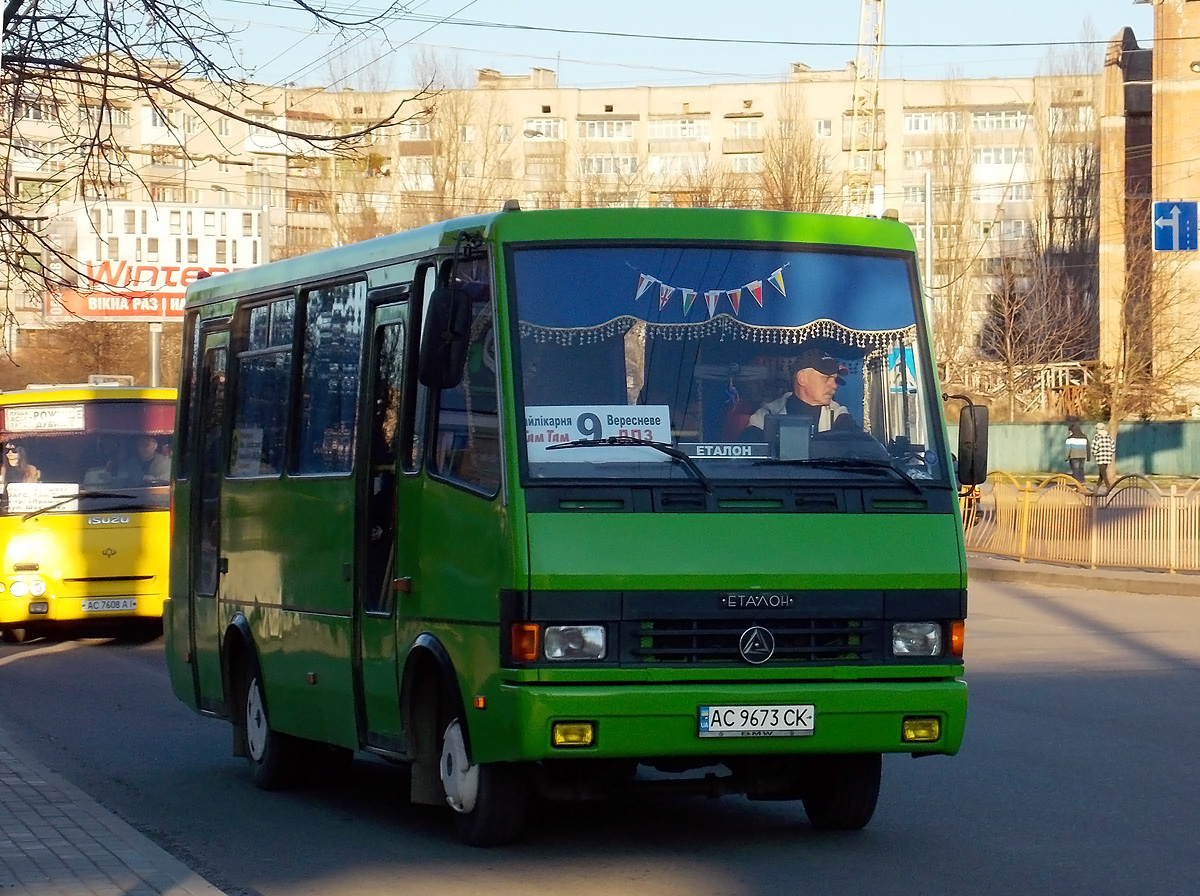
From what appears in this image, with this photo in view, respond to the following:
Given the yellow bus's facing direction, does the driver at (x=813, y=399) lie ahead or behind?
ahead

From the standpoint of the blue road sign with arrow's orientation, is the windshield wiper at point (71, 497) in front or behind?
in front

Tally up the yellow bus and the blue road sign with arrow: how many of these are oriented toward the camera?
2

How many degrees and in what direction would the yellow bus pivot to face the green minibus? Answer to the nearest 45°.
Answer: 0° — it already faces it

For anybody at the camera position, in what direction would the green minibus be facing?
facing the viewer and to the right of the viewer

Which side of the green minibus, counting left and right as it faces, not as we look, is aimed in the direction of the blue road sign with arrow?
left

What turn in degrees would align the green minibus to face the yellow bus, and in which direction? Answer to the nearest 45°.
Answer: approximately 180°

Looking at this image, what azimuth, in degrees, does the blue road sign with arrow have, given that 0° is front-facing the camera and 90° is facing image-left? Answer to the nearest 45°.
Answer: approximately 0°

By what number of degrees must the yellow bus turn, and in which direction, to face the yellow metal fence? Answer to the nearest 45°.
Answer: approximately 90° to its left
